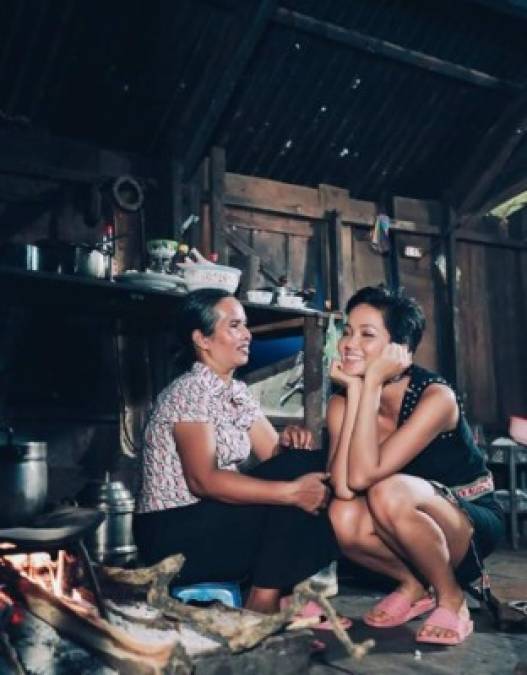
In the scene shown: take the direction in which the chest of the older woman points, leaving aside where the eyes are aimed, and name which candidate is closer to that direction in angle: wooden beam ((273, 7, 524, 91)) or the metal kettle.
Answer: the wooden beam

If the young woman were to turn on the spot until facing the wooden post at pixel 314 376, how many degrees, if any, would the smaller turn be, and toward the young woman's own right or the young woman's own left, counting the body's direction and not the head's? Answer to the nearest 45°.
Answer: approximately 135° to the young woman's own right

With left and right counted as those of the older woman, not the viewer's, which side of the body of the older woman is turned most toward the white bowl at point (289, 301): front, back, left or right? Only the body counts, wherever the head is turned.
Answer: left

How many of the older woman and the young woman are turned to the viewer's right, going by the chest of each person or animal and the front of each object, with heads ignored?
1

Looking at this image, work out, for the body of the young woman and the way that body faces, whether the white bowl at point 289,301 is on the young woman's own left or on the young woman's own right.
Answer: on the young woman's own right

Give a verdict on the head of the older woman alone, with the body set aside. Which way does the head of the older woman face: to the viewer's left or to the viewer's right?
to the viewer's right

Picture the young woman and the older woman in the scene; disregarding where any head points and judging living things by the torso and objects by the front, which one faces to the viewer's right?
the older woman

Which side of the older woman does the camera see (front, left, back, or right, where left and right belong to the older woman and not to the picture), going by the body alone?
right

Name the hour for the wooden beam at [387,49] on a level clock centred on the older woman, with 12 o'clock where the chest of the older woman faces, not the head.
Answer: The wooden beam is roughly at 10 o'clock from the older woman.

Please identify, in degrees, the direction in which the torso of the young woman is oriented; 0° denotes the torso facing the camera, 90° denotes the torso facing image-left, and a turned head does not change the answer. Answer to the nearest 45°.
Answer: approximately 45°
